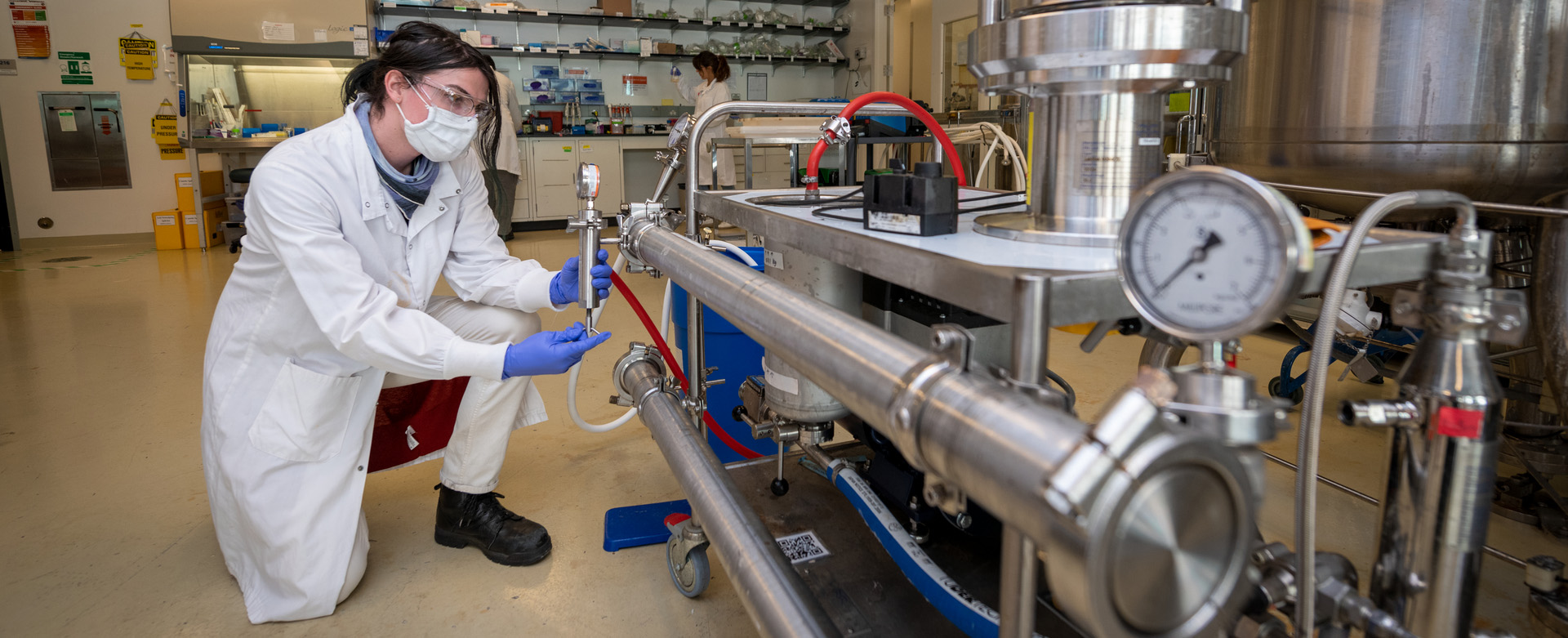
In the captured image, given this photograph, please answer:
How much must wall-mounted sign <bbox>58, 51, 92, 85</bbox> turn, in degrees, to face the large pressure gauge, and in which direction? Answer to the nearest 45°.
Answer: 0° — it already faces it

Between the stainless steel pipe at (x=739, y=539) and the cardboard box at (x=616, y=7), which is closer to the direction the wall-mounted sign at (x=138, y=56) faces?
the stainless steel pipe

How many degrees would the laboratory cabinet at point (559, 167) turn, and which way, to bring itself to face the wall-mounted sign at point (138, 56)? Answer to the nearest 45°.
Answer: approximately 90° to its right

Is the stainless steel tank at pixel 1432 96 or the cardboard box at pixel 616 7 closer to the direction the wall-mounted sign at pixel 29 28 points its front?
the stainless steel tank

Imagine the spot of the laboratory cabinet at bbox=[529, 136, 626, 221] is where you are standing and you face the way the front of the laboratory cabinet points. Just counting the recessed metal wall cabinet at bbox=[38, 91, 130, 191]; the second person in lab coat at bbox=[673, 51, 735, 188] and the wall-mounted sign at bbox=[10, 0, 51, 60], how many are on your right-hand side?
2

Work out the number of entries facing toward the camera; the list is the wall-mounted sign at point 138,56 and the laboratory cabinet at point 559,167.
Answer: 2

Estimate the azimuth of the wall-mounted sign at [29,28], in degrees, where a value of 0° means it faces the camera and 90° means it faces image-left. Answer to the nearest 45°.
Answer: approximately 0°

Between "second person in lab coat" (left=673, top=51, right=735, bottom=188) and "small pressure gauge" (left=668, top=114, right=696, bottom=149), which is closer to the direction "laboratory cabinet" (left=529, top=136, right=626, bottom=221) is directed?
the small pressure gauge

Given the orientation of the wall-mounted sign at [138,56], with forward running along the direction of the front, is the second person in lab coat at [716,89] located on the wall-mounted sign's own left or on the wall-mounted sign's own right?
on the wall-mounted sign's own left
